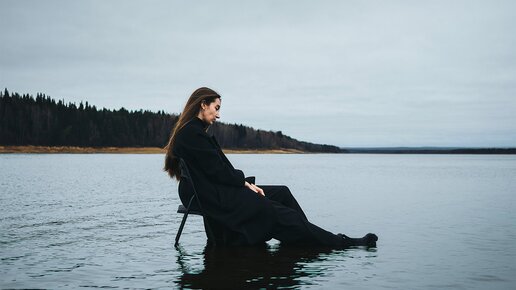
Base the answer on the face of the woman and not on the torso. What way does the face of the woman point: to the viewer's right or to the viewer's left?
to the viewer's right

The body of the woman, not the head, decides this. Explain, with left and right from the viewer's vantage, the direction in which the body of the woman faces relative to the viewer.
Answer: facing to the right of the viewer
